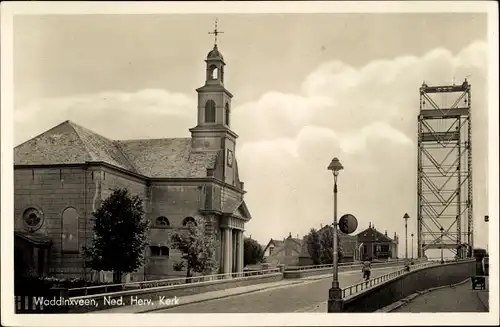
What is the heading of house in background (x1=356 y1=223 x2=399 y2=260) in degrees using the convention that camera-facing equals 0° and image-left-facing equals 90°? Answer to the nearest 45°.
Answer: approximately 0°

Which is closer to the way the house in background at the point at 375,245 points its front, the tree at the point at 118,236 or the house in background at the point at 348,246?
the tree

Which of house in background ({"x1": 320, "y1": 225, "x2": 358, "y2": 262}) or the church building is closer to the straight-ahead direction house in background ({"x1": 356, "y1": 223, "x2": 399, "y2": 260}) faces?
the church building

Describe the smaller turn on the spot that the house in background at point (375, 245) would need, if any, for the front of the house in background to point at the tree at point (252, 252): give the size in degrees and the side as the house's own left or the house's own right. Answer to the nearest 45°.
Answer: approximately 45° to the house's own right

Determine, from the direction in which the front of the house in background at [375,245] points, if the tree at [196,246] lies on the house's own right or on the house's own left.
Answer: on the house's own right

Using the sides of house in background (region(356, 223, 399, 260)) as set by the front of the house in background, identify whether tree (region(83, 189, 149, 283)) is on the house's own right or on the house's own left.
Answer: on the house's own right

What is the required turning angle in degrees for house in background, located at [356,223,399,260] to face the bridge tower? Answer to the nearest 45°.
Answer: approximately 45° to its left

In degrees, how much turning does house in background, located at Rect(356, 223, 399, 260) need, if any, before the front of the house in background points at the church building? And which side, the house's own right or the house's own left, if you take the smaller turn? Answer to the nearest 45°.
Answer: approximately 45° to the house's own right

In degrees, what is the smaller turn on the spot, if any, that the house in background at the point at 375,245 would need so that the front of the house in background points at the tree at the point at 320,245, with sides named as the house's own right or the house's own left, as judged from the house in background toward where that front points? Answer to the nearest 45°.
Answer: approximately 45° to the house's own right

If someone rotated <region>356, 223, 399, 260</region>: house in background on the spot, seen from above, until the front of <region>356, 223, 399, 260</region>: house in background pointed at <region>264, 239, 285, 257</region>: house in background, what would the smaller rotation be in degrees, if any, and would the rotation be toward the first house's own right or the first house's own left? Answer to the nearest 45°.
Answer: approximately 45° to the first house's own right

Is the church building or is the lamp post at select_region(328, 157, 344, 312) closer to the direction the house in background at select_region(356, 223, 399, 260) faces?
the lamp post
